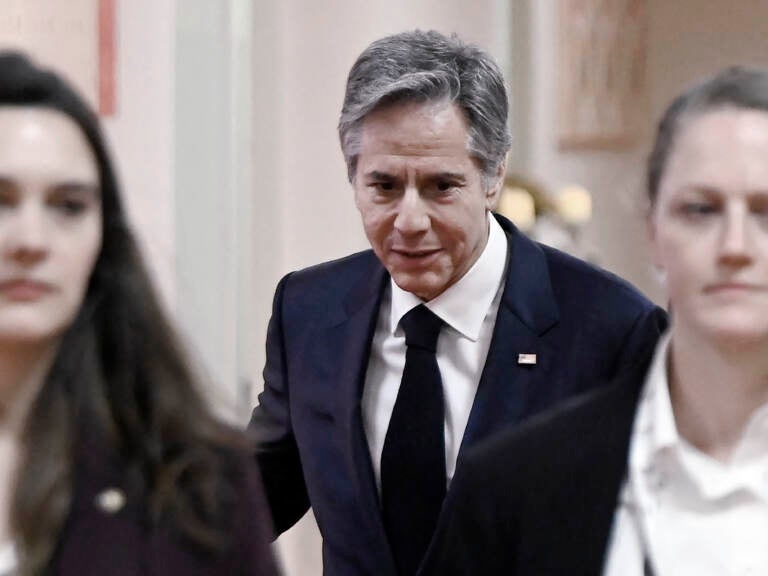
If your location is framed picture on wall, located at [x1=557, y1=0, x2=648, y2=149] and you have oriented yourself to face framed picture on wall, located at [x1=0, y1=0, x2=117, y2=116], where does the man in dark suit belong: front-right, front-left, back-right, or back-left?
front-left

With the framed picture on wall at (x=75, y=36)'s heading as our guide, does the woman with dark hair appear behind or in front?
in front

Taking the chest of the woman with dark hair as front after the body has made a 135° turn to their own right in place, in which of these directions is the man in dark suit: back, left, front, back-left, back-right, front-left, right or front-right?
right

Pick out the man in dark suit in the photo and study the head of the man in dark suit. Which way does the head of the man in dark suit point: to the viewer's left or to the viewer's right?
to the viewer's left

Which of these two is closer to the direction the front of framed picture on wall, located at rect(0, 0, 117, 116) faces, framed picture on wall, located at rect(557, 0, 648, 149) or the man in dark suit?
the man in dark suit

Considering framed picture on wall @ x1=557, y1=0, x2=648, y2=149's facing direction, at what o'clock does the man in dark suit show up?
The man in dark suit is roughly at 12 o'clock from the framed picture on wall.

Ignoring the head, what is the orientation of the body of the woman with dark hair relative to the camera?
toward the camera

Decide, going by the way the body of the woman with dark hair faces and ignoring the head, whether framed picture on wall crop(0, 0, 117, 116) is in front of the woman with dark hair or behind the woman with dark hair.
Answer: behind

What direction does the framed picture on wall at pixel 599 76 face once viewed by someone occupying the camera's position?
facing the viewer

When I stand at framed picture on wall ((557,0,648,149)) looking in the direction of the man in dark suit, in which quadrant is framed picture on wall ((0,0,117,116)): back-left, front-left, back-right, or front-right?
front-right

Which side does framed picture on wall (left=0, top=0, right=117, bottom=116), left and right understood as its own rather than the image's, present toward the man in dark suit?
front

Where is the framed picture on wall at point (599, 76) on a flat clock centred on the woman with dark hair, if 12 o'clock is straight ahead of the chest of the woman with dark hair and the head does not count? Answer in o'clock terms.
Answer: The framed picture on wall is roughly at 7 o'clock from the woman with dark hair.
